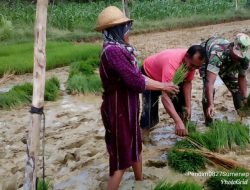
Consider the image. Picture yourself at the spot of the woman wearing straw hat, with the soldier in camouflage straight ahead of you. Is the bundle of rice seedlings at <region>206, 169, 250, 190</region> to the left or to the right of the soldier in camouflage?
right

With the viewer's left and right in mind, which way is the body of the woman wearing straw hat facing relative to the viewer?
facing to the right of the viewer

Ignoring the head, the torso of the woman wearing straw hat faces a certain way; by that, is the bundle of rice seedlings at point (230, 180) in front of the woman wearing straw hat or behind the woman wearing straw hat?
in front

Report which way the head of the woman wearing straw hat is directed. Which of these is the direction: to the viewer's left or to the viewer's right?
to the viewer's right

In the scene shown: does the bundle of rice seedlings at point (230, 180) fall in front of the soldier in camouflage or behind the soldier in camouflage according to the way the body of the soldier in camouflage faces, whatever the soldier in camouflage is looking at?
in front

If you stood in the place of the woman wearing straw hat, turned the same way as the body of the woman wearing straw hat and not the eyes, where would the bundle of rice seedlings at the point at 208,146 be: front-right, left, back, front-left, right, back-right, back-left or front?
front-left

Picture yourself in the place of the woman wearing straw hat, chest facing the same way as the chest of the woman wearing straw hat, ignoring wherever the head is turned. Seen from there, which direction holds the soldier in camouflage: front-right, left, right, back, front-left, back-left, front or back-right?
front-left

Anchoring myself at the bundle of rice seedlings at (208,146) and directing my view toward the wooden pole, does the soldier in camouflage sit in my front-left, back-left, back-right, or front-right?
back-right
